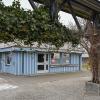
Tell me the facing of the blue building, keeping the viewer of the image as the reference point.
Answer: facing the viewer and to the right of the viewer

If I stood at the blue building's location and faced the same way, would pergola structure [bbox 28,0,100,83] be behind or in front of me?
in front
